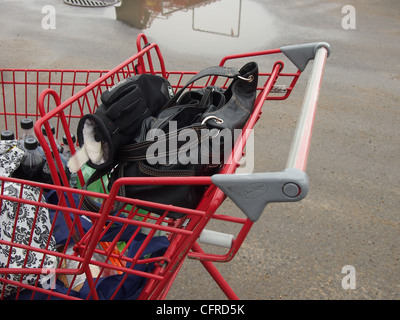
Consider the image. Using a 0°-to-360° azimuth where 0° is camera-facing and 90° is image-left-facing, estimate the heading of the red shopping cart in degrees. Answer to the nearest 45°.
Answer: approximately 90°
